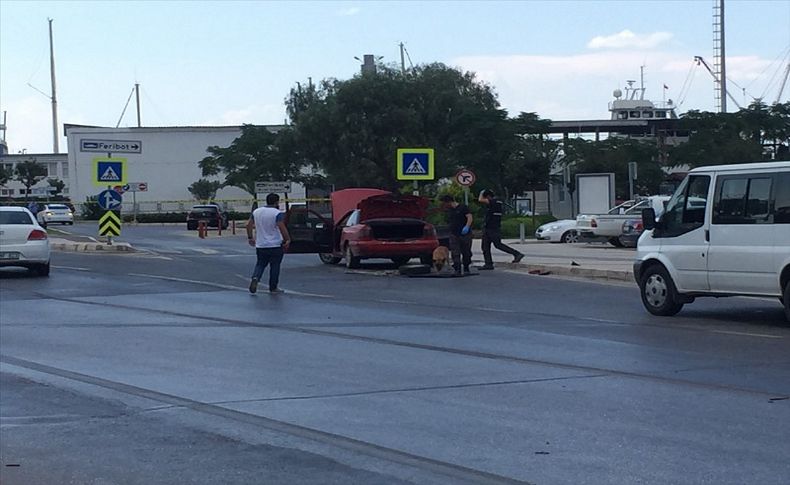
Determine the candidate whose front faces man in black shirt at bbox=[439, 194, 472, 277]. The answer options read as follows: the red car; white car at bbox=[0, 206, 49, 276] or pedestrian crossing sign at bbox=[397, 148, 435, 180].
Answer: the pedestrian crossing sign

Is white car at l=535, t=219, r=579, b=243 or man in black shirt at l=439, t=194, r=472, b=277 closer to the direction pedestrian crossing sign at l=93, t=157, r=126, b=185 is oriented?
the man in black shirt

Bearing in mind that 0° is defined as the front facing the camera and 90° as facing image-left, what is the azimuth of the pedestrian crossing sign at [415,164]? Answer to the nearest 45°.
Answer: approximately 0°

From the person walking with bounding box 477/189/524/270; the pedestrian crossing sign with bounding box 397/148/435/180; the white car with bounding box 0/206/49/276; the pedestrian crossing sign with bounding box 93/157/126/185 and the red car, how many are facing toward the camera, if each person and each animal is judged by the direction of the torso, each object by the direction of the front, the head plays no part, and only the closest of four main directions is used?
2

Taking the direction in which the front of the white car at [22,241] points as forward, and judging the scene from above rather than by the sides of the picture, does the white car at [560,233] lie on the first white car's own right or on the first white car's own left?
on the first white car's own right

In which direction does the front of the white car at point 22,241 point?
away from the camera

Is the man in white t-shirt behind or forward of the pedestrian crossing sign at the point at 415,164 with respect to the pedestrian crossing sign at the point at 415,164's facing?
forward
